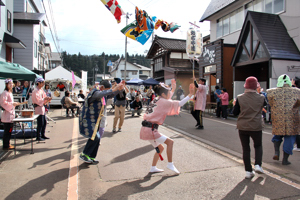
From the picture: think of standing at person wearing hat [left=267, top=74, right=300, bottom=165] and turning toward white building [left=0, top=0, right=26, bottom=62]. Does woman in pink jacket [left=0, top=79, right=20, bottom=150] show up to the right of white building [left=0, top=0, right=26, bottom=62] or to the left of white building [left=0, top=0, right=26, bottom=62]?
left

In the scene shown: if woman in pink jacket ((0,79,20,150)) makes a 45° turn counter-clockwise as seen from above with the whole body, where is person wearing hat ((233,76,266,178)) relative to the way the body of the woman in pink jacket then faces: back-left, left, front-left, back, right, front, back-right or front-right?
right

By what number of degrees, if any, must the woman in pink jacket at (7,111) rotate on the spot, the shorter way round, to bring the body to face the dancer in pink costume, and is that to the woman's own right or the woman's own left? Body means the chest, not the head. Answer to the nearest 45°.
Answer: approximately 45° to the woman's own right

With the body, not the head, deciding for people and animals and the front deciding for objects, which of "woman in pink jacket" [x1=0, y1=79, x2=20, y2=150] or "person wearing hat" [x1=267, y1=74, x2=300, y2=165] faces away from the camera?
the person wearing hat

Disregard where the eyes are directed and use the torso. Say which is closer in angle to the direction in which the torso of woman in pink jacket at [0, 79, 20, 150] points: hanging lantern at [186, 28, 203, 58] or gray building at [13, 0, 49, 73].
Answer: the hanging lantern

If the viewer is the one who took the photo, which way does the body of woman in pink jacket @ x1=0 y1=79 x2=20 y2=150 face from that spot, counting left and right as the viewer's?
facing to the right of the viewer

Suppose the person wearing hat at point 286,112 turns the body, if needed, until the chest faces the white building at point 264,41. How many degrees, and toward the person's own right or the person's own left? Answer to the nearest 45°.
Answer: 0° — they already face it

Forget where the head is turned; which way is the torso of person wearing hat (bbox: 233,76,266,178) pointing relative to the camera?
away from the camera

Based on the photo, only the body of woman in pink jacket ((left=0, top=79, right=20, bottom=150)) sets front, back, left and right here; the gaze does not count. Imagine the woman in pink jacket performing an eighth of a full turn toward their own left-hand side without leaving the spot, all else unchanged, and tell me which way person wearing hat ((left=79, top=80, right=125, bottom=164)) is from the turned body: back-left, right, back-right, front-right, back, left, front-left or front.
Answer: right

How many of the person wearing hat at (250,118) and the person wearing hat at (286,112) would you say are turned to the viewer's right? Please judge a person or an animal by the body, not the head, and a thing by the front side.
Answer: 0

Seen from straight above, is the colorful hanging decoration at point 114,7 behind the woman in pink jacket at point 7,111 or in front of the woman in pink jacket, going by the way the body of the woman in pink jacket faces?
in front

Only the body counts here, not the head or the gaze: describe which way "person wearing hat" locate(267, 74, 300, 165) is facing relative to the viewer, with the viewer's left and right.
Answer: facing away from the viewer
